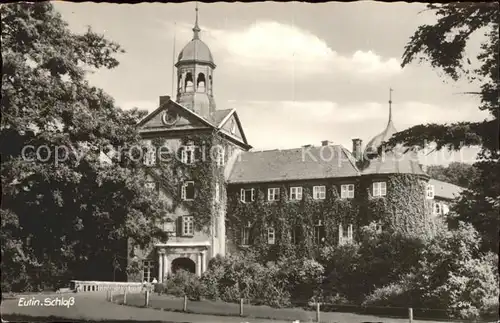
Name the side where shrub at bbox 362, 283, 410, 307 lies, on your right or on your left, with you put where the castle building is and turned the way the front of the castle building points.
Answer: on your left

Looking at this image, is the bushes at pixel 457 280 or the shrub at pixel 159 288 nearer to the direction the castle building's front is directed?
the shrub

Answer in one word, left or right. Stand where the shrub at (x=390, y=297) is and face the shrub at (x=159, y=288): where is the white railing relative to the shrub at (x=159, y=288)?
left

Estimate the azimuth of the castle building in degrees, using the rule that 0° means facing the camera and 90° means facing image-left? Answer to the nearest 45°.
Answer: approximately 45°

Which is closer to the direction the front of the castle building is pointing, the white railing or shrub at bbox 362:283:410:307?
the white railing

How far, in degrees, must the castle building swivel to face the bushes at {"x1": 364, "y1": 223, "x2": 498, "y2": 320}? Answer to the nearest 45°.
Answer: approximately 45° to its left

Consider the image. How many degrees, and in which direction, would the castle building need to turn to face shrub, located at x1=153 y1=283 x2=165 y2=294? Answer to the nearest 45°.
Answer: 0° — it already faces it
